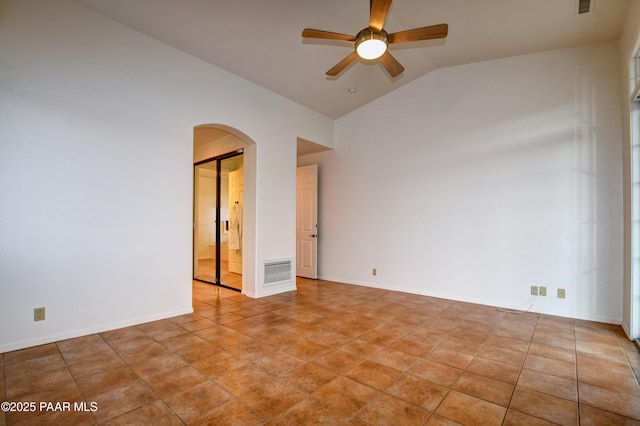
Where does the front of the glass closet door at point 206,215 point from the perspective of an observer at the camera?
facing the viewer and to the left of the viewer

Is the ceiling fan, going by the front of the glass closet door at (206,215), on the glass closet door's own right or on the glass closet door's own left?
on the glass closet door's own left

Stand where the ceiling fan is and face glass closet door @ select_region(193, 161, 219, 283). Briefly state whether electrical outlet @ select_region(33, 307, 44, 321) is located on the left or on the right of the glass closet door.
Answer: left

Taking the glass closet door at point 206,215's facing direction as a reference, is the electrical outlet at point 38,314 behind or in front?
in front

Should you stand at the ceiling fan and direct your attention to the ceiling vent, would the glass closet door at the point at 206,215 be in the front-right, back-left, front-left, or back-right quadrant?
back-left

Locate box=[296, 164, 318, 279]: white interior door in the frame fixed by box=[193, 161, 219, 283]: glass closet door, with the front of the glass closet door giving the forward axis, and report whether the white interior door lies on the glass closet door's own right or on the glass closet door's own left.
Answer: on the glass closet door's own left

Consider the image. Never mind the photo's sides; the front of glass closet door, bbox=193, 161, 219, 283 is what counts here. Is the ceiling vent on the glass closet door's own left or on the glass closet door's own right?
on the glass closet door's own left
